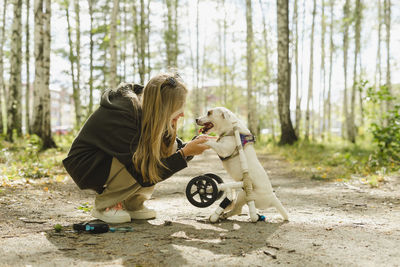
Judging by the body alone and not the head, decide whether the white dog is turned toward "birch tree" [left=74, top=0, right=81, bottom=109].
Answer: no

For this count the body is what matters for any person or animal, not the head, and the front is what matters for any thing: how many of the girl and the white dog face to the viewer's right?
1

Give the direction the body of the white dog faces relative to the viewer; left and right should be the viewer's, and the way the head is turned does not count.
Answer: facing to the left of the viewer

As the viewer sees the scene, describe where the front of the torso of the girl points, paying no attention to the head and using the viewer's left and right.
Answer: facing to the right of the viewer

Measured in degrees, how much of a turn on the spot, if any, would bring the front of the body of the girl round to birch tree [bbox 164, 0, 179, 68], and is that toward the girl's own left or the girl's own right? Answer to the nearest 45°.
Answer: approximately 90° to the girl's own left

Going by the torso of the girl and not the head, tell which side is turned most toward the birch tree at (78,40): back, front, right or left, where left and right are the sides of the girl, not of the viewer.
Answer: left

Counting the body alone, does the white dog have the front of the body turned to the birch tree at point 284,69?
no

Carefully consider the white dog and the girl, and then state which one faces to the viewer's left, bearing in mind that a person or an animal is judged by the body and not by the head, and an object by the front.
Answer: the white dog

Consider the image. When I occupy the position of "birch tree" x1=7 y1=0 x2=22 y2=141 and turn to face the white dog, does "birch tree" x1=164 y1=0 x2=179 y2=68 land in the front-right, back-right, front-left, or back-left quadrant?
back-left

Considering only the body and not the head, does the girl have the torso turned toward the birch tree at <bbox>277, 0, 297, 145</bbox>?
no

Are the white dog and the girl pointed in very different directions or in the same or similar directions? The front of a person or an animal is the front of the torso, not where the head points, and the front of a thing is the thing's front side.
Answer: very different directions

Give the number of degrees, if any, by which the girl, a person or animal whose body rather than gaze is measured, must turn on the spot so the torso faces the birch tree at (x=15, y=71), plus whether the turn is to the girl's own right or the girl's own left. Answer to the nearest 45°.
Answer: approximately 90° to the girl's own left

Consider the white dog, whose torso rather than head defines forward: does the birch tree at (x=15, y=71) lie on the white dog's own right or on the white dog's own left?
on the white dog's own right

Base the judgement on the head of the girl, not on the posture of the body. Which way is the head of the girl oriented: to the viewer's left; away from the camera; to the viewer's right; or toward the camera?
to the viewer's right
